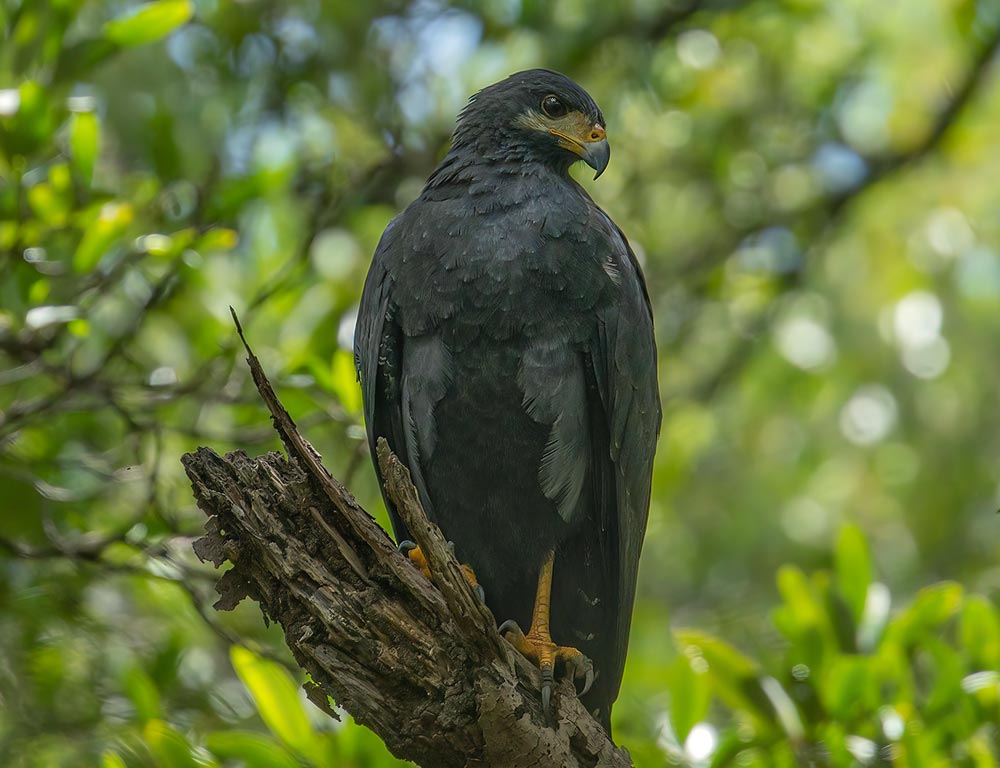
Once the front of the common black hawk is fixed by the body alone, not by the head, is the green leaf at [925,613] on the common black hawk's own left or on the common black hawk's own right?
on the common black hawk's own left

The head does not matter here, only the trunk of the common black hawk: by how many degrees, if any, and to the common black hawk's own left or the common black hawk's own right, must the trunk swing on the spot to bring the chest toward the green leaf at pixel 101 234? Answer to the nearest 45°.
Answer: approximately 90° to the common black hawk's own right

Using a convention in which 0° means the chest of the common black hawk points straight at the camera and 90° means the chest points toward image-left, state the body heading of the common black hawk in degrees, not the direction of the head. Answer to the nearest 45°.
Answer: approximately 0°

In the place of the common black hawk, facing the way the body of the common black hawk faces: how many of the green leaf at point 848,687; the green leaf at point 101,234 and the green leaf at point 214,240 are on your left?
1
